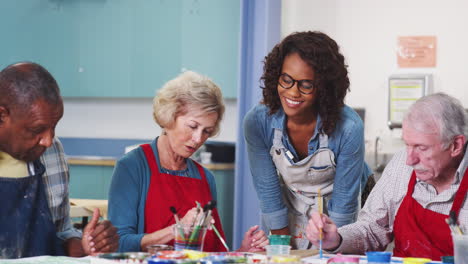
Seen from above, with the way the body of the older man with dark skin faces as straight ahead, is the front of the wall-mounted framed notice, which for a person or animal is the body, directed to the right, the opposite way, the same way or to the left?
to the right

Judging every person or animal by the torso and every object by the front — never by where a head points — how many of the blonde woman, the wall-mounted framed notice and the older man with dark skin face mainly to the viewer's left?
0

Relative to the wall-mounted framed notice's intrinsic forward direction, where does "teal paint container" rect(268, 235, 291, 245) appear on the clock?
The teal paint container is roughly at 12 o'clock from the wall-mounted framed notice.

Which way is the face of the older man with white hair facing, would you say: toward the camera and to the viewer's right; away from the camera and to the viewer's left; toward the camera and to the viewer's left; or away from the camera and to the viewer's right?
toward the camera and to the viewer's left

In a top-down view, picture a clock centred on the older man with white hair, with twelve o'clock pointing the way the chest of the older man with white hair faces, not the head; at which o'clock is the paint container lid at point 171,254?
The paint container lid is roughly at 12 o'clock from the older man with white hair.

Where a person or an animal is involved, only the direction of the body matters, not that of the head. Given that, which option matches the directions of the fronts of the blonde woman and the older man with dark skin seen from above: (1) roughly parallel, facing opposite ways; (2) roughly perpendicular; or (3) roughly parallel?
roughly parallel

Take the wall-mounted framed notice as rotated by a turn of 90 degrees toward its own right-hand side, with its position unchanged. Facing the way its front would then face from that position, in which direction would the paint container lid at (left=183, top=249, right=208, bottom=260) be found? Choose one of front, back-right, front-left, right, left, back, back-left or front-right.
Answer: left

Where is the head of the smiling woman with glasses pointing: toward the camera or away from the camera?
toward the camera

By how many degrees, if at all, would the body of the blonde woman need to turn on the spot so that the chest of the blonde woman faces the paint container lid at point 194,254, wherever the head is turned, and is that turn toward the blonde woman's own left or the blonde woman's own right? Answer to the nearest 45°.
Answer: approximately 45° to the blonde woman's own right

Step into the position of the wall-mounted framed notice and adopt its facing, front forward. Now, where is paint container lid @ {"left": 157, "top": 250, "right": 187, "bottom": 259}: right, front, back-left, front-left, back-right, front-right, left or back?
front

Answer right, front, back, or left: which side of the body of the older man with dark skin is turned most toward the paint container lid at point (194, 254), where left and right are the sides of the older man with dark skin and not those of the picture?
front

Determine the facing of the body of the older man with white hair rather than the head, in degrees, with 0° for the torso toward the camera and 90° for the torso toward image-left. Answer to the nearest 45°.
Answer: approximately 45°

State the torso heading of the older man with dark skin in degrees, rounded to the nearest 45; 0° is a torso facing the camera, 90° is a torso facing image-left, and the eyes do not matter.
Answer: approximately 315°

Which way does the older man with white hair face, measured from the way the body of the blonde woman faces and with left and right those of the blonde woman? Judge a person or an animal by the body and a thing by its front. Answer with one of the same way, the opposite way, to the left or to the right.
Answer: to the right

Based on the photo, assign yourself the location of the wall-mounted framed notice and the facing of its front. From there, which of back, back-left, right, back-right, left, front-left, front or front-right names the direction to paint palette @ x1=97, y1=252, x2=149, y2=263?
front

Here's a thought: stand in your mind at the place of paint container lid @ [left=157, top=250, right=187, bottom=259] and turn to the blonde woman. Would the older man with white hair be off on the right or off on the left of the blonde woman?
right

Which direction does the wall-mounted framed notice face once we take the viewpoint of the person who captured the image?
facing the viewer

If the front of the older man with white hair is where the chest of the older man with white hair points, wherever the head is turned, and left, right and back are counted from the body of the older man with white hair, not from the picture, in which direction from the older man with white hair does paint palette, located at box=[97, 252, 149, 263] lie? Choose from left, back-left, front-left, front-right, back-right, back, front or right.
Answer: front

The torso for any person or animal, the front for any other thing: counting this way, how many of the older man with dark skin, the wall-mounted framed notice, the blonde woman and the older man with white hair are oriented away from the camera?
0

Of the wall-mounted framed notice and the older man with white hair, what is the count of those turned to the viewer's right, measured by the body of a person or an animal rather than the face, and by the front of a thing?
0
